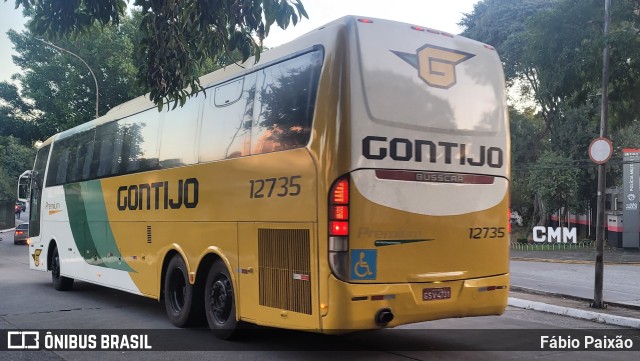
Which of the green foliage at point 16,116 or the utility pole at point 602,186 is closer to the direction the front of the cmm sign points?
the utility pole

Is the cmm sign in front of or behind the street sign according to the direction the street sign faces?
behind

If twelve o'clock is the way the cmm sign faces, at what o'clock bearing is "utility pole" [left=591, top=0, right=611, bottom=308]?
The utility pole is roughly at 12 o'clock from the cmm sign.

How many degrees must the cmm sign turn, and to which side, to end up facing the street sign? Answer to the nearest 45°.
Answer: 0° — it already faces it

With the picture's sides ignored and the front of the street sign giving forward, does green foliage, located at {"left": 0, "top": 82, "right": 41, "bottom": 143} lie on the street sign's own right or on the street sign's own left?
on the street sign's own right

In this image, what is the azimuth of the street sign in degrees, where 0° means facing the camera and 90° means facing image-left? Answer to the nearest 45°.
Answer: approximately 0°

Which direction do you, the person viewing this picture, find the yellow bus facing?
facing away from the viewer and to the left of the viewer

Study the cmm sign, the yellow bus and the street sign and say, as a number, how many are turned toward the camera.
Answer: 2

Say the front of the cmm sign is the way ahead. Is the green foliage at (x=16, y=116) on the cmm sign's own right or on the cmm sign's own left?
on the cmm sign's own right

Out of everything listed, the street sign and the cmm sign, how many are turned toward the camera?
2

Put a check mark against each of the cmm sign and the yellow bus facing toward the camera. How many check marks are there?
1

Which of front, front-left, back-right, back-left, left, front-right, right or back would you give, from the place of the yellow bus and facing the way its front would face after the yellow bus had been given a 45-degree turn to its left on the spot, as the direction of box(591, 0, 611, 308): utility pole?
back-right
